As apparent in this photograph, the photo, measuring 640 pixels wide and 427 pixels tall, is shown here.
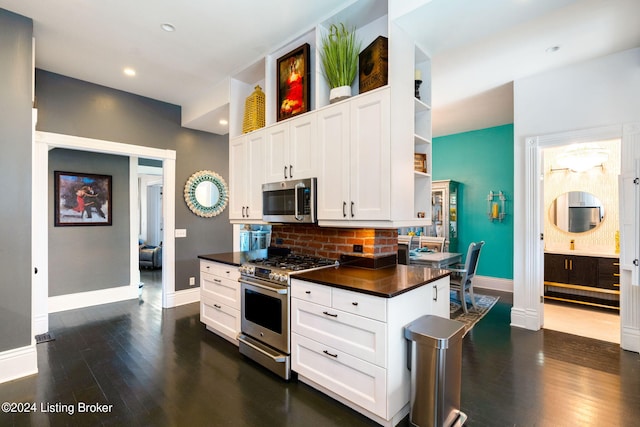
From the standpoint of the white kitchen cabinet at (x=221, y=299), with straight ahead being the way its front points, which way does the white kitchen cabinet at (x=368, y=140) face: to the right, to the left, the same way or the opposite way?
the same way

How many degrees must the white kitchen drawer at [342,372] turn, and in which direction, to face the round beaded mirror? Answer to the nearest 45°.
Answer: approximately 90° to its right

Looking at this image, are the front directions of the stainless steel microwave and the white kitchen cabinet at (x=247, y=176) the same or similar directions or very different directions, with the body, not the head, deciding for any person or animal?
same or similar directions

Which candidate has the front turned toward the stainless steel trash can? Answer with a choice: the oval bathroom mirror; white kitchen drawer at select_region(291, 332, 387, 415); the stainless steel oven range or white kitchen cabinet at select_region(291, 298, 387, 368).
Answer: the oval bathroom mirror

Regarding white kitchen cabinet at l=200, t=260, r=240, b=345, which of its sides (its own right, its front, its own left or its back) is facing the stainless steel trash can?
left

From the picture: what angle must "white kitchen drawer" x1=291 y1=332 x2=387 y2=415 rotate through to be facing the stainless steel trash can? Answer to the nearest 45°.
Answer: approximately 135° to its left

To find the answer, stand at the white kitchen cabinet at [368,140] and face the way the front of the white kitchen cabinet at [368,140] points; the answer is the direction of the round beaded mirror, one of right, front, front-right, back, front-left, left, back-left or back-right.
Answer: right

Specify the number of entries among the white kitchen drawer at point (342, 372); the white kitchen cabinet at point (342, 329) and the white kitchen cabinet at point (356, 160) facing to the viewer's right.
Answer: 0

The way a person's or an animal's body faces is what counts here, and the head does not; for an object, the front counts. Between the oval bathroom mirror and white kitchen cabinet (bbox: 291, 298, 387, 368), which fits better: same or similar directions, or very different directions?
same or similar directions

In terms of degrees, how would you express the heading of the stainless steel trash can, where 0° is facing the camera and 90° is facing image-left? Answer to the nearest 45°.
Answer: approximately 315°

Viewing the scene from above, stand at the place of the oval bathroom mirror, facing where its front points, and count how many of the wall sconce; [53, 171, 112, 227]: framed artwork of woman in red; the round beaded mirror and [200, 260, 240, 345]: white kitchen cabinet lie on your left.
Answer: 0

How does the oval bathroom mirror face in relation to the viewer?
toward the camera

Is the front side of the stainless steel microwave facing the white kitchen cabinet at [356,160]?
no

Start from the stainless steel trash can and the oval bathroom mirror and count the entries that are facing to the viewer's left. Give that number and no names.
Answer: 0

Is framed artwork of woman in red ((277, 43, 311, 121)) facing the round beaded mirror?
no

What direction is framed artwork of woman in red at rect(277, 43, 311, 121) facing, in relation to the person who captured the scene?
facing the viewer and to the left of the viewer

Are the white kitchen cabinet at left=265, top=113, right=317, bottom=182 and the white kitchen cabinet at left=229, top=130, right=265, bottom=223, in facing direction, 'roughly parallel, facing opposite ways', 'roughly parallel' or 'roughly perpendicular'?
roughly parallel
